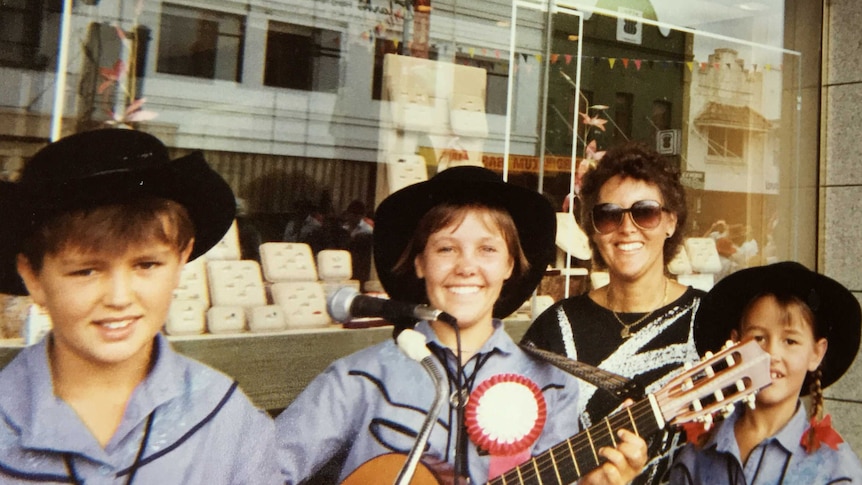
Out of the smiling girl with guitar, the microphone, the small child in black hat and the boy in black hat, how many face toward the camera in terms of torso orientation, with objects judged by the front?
3

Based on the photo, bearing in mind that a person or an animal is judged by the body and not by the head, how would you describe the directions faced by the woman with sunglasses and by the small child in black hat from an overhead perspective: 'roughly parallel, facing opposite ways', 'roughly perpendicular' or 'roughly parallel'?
roughly parallel

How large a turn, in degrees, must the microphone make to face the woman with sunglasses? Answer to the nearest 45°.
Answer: approximately 135° to its right

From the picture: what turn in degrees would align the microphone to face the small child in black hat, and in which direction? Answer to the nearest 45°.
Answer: approximately 135° to its right

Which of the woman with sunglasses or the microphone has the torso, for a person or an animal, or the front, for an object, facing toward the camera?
the woman with sunglasses

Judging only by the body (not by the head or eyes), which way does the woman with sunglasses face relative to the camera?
toward the camera

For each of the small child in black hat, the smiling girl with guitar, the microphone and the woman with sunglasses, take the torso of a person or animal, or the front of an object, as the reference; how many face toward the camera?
3

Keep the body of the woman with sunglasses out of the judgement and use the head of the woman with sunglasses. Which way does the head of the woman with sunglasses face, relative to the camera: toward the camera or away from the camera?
toward the camera

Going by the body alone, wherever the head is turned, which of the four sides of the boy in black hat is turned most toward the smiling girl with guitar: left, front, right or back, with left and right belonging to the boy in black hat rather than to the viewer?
left

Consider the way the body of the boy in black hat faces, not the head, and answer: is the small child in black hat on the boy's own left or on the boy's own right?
on the boy's own left
